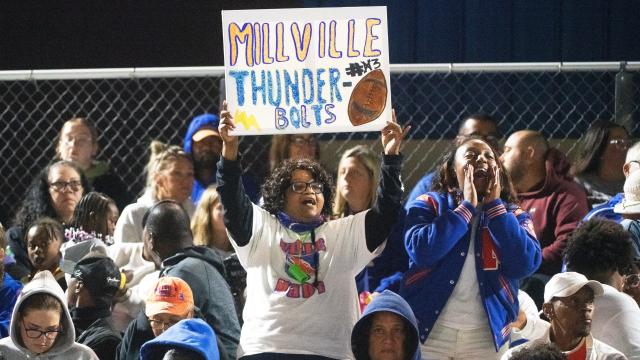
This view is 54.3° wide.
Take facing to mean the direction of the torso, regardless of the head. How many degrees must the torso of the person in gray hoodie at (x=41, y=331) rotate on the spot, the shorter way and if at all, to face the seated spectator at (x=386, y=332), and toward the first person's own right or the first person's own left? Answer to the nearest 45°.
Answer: approximately 45° to the first person's own left

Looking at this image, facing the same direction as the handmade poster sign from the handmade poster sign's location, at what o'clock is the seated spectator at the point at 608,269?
The seated spectator is roughly at 9 o'clock from the handmade poster sign.

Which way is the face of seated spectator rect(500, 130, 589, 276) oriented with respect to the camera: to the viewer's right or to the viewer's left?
to the viewer's left
